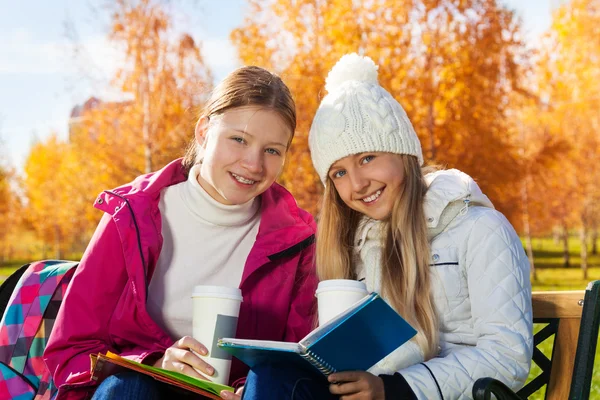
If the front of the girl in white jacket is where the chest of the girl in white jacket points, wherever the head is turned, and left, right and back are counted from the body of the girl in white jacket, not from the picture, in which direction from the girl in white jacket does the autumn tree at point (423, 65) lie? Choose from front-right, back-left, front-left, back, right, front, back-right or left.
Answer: back-right

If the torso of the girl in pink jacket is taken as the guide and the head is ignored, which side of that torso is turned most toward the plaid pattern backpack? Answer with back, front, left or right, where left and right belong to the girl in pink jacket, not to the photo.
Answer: right

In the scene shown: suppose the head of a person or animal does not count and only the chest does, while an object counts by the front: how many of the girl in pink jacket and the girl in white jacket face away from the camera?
0

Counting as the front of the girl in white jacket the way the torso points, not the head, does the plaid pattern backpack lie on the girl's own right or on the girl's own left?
on the girl's own right

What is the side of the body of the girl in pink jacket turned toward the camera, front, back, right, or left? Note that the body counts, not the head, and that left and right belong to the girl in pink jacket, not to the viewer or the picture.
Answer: front

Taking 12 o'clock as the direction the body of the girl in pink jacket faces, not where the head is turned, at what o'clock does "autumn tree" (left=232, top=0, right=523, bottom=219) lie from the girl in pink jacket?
The autumn tree is roughly at 7 o'clock from the girl in pink jacket.

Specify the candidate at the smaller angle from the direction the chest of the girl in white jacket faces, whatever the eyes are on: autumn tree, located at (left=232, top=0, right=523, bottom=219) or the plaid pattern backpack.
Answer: the plaid pattern backpack

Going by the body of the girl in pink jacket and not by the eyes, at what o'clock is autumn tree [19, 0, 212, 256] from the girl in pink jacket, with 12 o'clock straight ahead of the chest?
The autumn tree is roughly at 6 o'clock from the girl in pink jacket.

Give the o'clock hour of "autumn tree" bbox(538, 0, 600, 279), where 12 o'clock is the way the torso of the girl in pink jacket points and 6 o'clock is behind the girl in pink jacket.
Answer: The autumn tree is roughly at 7 o'clock from the girl in pink jacket.

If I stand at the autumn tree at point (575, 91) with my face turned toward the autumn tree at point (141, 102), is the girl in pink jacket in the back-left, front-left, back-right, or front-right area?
front-left

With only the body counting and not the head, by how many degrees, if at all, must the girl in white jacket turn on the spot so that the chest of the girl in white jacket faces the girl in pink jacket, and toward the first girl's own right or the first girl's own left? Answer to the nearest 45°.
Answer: approximately 45° to the first girl's own right

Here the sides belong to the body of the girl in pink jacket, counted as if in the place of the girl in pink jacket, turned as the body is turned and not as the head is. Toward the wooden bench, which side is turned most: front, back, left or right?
left

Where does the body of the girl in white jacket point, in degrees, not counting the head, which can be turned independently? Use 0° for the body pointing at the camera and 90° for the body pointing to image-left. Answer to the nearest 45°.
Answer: approximately 45°
